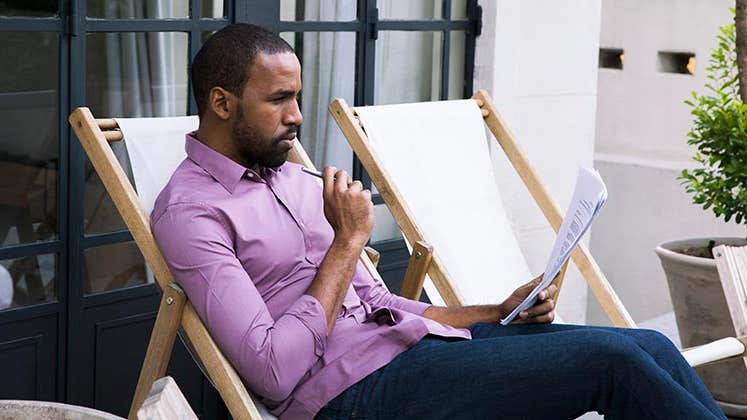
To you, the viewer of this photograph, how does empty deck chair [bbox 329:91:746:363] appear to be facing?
facing the viewer and to the right of the viewer

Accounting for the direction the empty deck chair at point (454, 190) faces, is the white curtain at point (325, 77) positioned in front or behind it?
behind

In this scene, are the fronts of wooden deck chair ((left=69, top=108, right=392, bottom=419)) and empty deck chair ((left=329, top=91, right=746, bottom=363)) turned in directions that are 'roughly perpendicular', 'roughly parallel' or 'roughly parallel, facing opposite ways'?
roughly parallel

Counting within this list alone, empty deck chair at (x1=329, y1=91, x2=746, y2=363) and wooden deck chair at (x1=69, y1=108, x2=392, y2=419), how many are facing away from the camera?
0

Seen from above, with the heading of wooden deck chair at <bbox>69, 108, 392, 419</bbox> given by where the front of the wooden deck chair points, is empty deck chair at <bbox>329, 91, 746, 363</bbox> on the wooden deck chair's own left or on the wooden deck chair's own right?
on the wooden deck chair's own left

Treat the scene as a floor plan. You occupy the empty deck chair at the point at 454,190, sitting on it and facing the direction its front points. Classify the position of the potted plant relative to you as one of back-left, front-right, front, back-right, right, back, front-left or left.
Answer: left

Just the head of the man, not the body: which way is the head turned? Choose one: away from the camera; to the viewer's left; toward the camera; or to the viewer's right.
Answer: to the viewer's right

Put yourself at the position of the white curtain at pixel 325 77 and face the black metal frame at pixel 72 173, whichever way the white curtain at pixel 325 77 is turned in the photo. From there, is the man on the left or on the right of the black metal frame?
left

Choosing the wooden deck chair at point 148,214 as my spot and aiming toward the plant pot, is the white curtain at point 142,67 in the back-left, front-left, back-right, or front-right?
front-left
